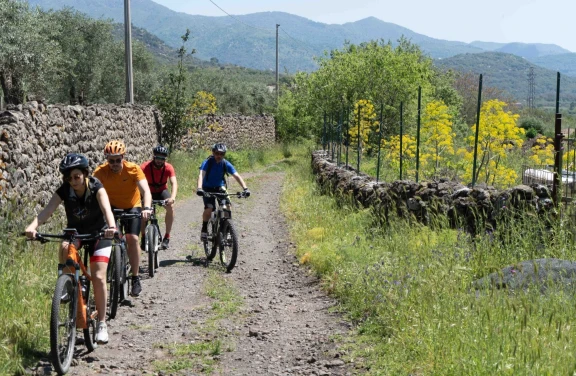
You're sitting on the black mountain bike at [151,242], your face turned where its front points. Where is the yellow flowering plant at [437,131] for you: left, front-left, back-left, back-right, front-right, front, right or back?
back-left

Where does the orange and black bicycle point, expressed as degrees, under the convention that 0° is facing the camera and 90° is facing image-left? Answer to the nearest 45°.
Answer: approximately 0°

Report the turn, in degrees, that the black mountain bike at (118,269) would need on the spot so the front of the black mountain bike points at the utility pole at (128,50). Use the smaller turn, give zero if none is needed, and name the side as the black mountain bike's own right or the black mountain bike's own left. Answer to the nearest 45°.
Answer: approximately 180°

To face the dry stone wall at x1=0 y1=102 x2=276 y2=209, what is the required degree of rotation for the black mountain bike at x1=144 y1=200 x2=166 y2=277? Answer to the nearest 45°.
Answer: approximately 135° to its right

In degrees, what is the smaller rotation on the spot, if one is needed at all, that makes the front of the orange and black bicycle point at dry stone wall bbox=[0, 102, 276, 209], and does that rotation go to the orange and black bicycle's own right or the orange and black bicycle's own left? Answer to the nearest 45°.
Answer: approximately 180°

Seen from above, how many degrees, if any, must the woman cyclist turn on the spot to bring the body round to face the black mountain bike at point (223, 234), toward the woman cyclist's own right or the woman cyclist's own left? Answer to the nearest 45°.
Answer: approximately 135° to the woman cyclist's own left

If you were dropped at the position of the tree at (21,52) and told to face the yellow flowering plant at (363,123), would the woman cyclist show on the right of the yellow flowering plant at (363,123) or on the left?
right

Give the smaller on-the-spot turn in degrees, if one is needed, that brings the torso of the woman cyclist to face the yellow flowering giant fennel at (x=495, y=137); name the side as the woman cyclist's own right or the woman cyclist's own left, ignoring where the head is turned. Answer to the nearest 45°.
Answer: approximately 135° to the woman cyclist's own left

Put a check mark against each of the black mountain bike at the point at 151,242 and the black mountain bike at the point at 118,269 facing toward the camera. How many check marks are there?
2
